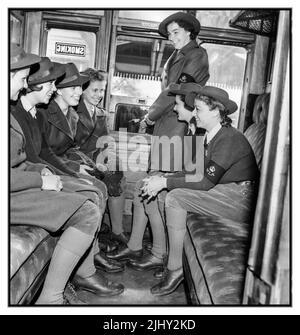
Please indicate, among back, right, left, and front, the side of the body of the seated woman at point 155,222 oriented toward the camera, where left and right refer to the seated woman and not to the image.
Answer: left

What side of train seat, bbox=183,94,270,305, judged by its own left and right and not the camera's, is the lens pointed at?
left

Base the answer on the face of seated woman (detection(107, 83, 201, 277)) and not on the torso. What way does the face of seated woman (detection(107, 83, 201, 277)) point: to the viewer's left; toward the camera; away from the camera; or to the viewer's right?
to the viewer's left

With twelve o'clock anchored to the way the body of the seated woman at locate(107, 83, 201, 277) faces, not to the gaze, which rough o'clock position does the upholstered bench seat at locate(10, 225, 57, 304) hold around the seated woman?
The upholstered bench seat is roughly at 10 o'clock from the seated woman.

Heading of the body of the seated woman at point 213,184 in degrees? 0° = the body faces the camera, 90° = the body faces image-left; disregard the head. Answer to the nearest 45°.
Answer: approximately 90°

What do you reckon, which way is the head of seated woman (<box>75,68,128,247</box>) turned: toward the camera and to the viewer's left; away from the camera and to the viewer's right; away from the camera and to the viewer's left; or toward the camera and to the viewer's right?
toward the camera and to the viewer's right

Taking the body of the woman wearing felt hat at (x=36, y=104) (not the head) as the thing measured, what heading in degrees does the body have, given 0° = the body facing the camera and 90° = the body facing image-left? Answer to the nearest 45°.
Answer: approximately 270°

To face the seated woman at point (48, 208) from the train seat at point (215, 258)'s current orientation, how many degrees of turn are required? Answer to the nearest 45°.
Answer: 0° — it already faces them

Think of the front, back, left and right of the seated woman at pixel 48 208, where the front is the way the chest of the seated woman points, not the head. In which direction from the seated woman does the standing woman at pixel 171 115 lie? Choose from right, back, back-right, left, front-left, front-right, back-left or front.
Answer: front-left

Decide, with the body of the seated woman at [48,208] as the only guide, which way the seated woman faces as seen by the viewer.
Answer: to the viewer's right

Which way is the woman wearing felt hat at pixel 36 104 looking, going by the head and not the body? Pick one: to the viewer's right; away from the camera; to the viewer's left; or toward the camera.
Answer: to the viewer's right
